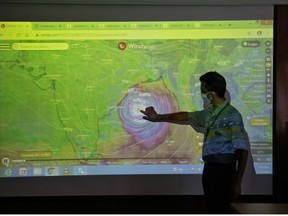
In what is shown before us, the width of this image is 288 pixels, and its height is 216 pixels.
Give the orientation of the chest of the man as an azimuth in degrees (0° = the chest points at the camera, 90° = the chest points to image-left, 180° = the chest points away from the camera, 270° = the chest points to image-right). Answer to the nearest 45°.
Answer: approximately 45°

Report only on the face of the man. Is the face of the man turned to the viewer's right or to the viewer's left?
to the viewer's left
